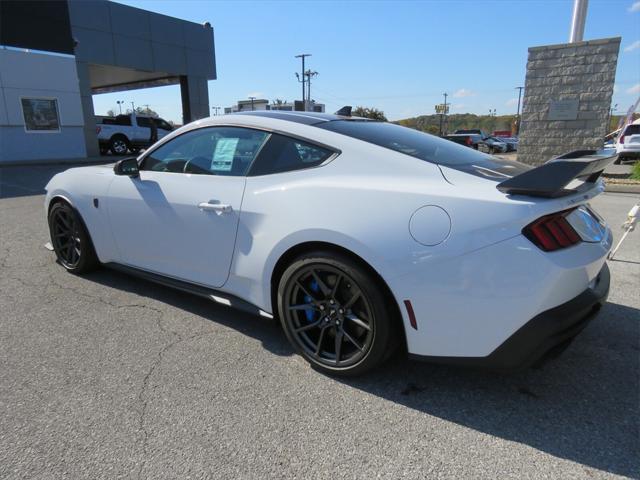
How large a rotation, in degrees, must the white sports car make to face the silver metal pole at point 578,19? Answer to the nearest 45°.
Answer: approximately 90° to its right

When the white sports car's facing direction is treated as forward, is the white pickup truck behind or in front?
in front

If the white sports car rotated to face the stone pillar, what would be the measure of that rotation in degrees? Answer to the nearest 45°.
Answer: approximately 90° to its right

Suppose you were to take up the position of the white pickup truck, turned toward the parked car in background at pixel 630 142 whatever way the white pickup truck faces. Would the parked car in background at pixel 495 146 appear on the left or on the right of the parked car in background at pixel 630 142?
left

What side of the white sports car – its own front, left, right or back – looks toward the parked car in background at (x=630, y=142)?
right

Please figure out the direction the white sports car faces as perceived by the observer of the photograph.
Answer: facing away from the viewer and to the left of the viewer

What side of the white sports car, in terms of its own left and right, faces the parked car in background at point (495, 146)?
right

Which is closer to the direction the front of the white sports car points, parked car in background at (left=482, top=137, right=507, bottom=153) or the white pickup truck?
the white pickup truck

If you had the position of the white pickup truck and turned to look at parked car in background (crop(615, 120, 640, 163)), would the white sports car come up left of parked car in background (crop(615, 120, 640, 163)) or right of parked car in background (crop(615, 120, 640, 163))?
right
